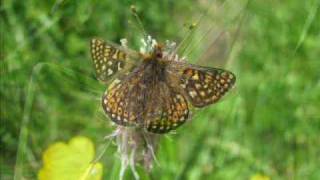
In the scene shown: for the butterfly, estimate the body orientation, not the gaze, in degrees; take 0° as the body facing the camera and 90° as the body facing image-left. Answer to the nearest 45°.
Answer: approximately 180°
